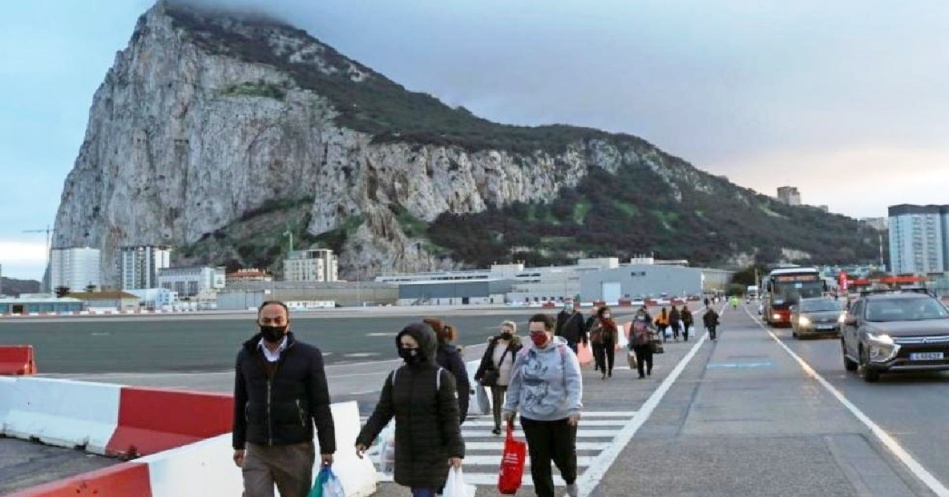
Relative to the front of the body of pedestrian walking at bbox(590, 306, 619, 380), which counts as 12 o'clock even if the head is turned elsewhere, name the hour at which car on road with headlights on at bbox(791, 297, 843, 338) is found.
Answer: The car on road with headlights on is roughly at 7 o'clock from the pedestrian walking.

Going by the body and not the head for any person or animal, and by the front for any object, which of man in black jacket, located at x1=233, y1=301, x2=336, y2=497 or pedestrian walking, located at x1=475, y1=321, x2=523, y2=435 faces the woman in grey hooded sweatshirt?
the pedestrian walking

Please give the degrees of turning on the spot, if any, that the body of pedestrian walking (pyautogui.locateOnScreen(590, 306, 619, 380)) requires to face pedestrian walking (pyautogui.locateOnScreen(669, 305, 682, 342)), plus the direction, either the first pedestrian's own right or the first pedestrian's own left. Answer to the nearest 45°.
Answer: approximately 180°

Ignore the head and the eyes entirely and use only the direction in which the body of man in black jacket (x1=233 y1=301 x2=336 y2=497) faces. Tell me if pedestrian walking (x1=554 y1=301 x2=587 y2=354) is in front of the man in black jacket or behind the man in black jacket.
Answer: behind

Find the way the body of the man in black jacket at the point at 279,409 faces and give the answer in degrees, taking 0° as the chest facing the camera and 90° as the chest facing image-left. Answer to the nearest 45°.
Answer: approximately 0°

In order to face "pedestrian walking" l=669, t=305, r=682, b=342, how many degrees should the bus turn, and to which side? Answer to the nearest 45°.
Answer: approximately 45° to its right

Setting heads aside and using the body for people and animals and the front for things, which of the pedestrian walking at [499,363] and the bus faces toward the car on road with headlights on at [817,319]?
the bus

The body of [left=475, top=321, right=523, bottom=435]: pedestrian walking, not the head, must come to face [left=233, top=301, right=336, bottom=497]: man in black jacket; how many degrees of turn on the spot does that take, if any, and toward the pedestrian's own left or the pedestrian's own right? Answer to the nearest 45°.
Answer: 0° — they already face them

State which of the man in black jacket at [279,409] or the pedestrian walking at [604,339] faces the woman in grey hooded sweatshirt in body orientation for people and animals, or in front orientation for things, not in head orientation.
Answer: the pedestrian walking

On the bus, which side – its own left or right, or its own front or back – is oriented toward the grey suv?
front
